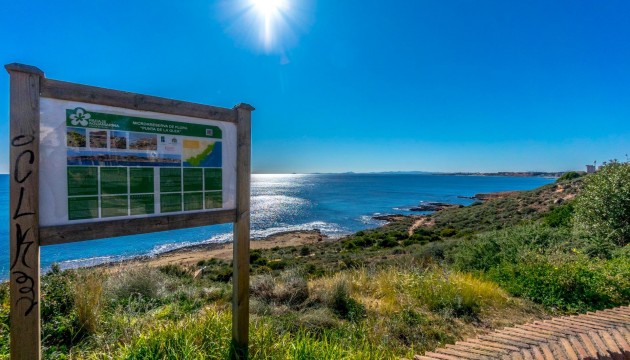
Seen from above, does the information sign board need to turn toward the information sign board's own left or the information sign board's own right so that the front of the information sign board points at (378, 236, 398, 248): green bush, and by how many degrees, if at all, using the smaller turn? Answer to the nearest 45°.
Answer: approximately 90° to the information sign board's own left

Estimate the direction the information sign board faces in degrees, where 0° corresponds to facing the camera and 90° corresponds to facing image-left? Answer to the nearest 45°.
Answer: approximately 315°

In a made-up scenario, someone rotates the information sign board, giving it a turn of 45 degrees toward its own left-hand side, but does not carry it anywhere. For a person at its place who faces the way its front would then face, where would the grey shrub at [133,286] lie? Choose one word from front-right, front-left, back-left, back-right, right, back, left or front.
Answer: left

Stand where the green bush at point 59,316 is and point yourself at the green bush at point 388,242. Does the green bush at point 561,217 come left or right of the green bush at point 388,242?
right

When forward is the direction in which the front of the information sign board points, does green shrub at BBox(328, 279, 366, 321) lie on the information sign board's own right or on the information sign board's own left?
on the information sign board's own left

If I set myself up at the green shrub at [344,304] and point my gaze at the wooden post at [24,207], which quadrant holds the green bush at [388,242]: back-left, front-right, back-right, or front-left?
back-right

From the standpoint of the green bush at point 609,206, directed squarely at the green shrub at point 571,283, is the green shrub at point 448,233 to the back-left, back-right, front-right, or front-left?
back-right
